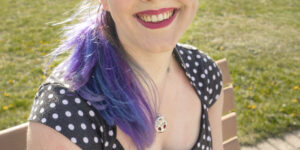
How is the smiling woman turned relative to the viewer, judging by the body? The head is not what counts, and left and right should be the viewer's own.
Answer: facing the viewer and to the right of the viewer

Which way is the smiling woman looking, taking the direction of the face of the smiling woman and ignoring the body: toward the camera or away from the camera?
toward the camera
